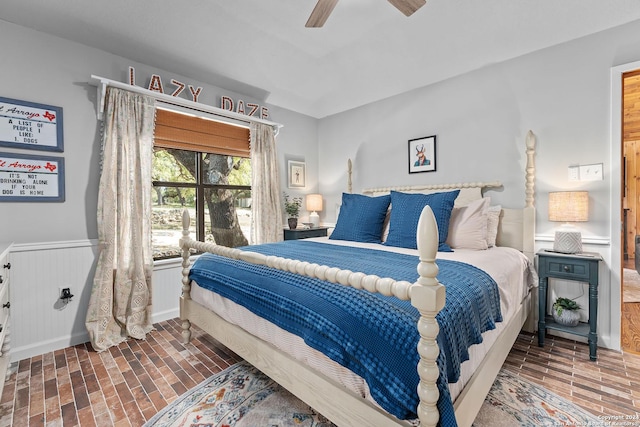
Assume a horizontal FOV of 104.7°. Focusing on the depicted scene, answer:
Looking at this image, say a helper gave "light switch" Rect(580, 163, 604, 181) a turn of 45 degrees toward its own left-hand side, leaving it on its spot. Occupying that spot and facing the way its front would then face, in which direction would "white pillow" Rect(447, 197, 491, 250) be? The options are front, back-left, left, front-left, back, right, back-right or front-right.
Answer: right

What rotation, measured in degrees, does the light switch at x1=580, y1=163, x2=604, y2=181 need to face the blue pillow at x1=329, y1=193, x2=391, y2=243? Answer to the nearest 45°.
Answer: approximately 45° to its right

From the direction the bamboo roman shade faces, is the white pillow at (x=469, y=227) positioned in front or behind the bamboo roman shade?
in front

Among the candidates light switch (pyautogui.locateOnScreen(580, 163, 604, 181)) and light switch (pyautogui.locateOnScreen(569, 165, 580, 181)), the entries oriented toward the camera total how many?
2

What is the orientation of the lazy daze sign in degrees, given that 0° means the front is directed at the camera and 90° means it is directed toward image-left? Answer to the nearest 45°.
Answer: approximately 315°

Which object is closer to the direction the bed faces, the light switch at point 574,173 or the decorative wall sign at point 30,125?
the decorative wall sign

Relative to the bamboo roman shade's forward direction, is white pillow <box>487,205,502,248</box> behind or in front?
in front

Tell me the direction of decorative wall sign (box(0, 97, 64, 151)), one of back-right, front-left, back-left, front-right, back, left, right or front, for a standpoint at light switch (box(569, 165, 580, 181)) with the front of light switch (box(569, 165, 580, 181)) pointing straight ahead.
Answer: front-right

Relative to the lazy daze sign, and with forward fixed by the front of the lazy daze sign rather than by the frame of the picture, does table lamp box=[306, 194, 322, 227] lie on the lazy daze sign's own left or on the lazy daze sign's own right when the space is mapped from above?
on the lazy daze sign's own left
